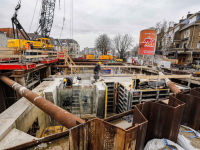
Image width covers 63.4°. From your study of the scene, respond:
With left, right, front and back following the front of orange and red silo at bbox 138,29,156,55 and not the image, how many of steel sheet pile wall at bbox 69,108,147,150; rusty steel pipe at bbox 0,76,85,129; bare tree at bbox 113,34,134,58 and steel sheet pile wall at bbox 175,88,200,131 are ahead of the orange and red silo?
3

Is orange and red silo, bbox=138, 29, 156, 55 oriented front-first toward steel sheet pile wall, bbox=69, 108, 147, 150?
yes

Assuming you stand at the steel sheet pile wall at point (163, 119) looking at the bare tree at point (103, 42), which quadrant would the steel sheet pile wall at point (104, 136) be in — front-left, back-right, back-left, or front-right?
back-left

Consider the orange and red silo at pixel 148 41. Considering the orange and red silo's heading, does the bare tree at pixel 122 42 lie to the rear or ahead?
to the rear

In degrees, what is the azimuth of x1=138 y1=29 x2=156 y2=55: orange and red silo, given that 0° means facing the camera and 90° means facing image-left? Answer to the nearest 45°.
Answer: approximately 0°

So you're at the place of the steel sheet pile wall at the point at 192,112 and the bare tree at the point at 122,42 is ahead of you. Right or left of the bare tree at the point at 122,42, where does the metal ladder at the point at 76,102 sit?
left

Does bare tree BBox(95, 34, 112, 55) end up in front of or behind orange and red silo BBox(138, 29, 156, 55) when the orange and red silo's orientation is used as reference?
behind
